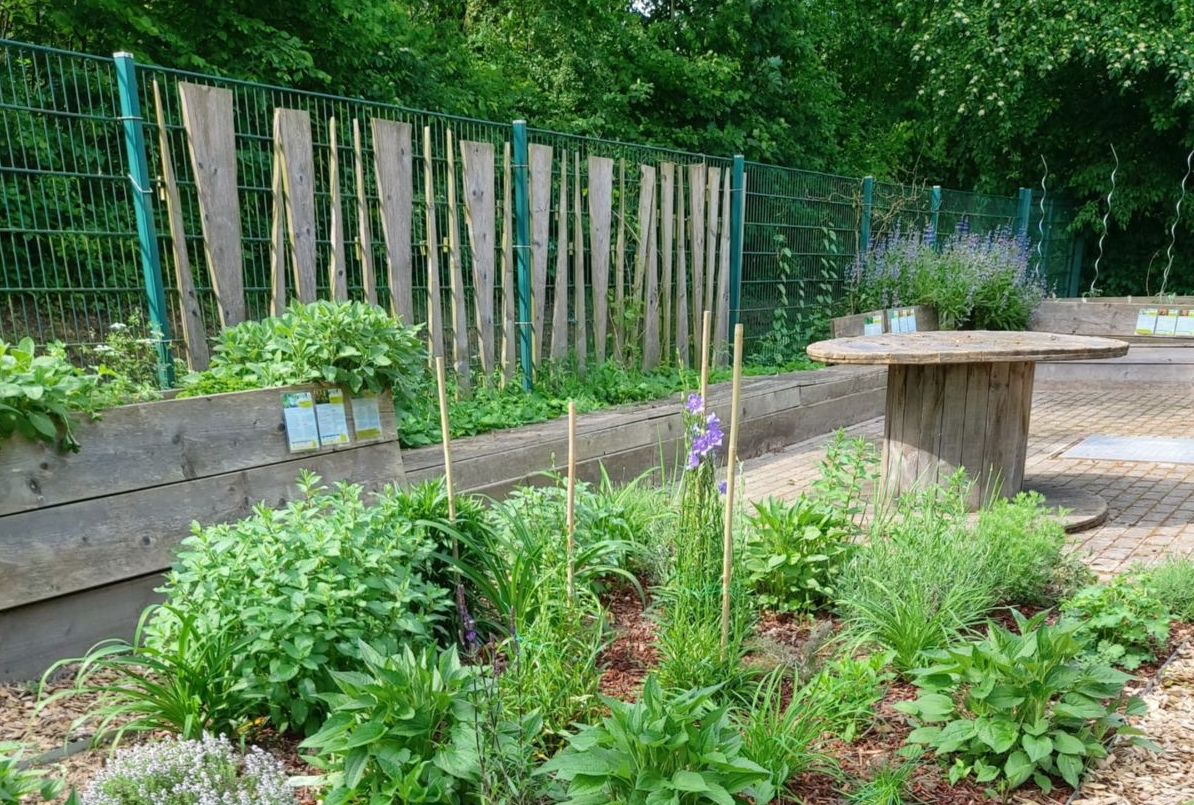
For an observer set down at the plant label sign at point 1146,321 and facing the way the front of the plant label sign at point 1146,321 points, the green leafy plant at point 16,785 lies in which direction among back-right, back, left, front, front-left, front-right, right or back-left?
front

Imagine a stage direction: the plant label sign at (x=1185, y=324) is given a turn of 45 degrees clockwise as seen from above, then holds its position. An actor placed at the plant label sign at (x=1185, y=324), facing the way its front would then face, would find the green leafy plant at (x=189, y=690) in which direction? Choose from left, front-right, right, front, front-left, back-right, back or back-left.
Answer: front-left

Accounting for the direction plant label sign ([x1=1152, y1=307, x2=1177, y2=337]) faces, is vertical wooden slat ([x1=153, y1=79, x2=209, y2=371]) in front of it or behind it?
in front

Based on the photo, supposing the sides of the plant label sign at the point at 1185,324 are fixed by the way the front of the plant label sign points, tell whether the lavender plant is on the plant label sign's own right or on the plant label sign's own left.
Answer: on the plant label sign's own right

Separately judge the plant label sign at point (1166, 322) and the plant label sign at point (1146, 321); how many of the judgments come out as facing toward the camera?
2

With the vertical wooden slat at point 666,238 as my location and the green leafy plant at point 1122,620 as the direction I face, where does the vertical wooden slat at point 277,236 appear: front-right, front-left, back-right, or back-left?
front-right

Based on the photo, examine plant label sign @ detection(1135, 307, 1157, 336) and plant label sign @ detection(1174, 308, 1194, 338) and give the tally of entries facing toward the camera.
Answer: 2

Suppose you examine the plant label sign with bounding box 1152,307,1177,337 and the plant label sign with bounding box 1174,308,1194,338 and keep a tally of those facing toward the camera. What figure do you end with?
2

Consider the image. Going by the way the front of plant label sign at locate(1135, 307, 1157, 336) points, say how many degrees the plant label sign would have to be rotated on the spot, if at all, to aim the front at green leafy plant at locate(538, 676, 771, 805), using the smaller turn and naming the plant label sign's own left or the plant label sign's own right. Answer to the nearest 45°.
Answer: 0° — it already faces it

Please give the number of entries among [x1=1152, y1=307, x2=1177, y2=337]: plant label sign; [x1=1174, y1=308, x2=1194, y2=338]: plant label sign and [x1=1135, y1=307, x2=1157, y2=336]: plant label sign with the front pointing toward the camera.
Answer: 3

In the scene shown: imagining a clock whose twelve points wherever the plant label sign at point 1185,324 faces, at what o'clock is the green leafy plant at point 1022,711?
The green leafy plant is roughly at 12 o'clock from the plant label sign.

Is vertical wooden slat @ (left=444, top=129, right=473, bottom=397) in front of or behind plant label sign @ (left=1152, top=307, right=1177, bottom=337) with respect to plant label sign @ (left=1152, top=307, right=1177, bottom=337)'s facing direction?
in front

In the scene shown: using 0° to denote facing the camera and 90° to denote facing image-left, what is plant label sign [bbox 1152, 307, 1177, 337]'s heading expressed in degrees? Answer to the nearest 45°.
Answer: approximately 0°

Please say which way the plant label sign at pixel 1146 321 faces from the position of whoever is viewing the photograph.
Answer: facing the viewer

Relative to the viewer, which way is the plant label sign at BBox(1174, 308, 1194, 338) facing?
toward the camera
